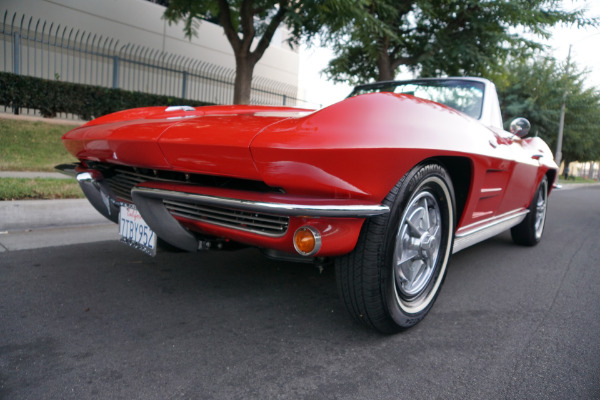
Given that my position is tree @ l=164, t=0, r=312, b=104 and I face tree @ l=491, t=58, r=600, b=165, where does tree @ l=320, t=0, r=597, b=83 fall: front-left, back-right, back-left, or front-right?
front-right

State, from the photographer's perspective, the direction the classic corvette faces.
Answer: facing the viewer and to the left of the viewer

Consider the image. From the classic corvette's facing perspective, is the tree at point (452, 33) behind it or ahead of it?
behind

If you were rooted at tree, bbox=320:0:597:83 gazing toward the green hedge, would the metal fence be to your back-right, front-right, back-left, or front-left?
front-right

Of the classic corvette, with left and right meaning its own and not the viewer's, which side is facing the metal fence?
right

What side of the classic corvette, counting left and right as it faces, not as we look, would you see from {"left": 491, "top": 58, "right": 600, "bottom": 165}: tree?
back

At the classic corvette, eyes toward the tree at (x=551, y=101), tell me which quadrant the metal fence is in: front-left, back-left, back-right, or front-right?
front-left

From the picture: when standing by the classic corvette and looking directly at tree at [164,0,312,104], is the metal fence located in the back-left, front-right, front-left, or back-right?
front-left

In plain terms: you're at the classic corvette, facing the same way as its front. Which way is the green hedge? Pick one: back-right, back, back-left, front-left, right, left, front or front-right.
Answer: right

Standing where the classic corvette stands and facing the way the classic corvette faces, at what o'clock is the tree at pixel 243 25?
The tree is roughly at 4 o'clock from the classic corvette.
